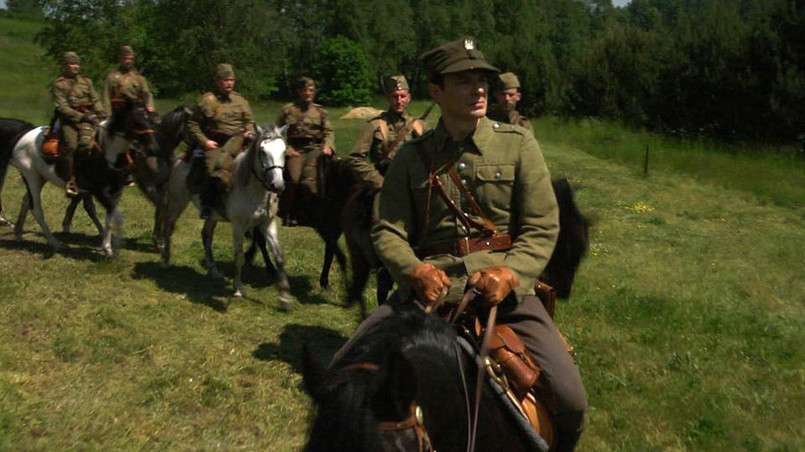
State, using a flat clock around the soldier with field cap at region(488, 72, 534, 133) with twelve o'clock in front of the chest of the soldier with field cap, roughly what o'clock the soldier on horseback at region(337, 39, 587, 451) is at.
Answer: The soldier on horseback is roughly at 12 o'clock from the soldier with field cap.

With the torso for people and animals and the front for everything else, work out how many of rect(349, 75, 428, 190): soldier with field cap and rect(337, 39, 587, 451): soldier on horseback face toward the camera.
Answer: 2

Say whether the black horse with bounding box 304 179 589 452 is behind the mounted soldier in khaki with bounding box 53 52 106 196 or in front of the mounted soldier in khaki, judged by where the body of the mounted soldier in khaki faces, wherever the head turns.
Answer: in front

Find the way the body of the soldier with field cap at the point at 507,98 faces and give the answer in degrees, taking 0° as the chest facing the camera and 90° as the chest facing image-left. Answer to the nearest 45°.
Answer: approximately 0°

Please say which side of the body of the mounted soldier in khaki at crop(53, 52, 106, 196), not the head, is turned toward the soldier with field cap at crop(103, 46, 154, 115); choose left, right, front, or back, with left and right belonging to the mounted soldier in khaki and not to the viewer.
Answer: left

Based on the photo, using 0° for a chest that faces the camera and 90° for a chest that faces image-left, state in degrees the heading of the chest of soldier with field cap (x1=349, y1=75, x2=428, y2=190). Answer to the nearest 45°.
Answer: approximately 0°

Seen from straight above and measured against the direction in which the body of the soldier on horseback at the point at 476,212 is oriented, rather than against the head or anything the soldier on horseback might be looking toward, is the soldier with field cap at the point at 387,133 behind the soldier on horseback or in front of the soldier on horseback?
behind

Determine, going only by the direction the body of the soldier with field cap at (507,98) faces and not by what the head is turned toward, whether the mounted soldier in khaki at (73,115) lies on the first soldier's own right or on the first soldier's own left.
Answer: on the first soldier's own right
